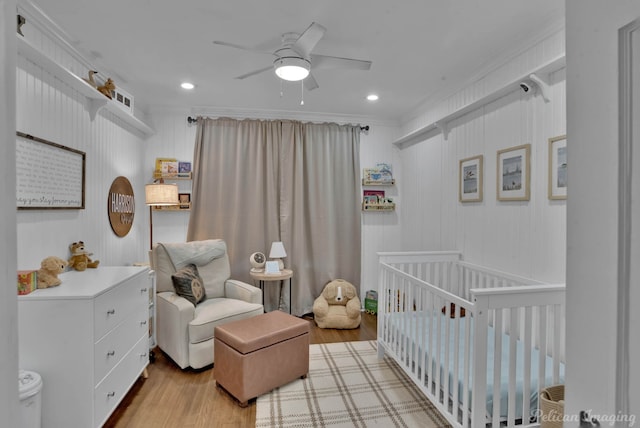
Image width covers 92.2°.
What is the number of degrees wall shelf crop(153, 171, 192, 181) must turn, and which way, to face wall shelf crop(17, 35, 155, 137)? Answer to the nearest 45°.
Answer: approximately 45° to its right

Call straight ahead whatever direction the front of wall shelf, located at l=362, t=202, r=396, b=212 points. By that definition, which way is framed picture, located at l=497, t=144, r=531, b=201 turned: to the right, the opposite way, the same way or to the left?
to the right

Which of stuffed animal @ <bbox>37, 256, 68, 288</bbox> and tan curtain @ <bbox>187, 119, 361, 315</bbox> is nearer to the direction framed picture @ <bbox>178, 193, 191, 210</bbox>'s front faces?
the stuffed animal

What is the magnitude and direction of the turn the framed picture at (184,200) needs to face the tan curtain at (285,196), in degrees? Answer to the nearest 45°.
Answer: approximately 90° to its left

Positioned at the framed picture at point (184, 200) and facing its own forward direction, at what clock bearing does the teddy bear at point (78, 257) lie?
The teddy bear is roughly at 1 o'clock from the framed picture.

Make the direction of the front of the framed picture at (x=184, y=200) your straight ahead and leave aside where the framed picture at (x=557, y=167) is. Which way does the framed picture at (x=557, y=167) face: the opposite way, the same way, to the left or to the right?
to the right

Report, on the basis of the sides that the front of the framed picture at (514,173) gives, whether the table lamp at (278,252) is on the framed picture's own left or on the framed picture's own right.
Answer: on the framed picture's own right

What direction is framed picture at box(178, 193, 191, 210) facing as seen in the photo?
toward the camera

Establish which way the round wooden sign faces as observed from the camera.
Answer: facing the viewer and to the right of the viewer

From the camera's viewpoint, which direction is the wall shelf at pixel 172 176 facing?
toward the camera

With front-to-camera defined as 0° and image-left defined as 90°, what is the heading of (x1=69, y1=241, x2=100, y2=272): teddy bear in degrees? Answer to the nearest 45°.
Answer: approximately 315°

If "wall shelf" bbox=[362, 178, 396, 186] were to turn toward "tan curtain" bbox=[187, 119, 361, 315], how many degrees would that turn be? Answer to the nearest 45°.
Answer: approximately 90° to its right

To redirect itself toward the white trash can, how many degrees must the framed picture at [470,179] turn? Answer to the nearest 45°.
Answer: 0° — it already faces it

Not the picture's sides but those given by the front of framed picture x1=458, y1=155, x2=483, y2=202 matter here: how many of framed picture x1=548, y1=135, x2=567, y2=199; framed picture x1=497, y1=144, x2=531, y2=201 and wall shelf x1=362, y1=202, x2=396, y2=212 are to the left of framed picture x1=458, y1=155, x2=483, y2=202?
2

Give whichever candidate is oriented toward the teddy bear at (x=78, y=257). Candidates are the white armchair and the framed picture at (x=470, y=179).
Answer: the framed picture

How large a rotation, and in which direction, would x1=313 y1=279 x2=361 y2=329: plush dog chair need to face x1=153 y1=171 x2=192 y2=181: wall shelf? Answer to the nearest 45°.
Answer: approximately 90° to its right
